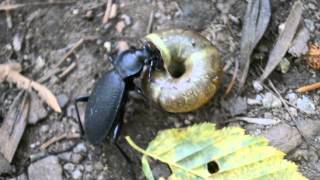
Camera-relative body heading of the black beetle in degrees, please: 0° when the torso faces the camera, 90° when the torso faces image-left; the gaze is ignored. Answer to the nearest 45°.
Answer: approximately 225°

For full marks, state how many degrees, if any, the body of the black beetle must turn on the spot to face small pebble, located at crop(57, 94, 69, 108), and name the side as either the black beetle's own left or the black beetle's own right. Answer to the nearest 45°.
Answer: approximately 135° to the black beetle's own left

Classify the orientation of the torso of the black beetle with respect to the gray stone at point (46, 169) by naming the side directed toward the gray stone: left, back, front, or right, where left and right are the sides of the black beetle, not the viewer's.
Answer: back

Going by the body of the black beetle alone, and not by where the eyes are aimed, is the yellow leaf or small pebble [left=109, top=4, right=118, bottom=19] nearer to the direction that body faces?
the small pebble

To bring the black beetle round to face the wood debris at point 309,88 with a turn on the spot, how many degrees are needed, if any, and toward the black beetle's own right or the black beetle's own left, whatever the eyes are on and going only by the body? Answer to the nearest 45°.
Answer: approximately 45° to the black beetle's own right

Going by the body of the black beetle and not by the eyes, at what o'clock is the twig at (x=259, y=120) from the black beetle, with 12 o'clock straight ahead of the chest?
The twig is roughly at 2 o'clock from the black beetle.

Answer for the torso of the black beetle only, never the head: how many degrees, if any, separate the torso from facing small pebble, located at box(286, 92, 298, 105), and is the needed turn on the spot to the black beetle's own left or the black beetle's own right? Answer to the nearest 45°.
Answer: approximately 45° to the black beetle's own right

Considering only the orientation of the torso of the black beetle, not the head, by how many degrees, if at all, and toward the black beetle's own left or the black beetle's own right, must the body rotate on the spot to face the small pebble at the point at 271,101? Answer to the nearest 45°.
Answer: approximately 45° to the black beetle's own right

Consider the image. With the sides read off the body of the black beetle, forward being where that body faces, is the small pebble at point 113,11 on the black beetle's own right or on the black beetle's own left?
on the black beetle's own left

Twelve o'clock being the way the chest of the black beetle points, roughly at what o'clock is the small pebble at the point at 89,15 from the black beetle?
The small pebble is roughly at 10 o'clock from the black beetle.

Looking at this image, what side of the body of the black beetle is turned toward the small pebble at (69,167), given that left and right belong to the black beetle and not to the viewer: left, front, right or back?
back

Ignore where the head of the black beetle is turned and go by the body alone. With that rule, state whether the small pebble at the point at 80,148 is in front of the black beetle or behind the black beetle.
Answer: behind

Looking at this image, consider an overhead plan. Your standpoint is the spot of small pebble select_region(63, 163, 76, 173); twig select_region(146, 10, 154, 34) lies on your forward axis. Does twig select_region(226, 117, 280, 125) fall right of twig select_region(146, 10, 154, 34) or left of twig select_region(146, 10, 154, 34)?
right

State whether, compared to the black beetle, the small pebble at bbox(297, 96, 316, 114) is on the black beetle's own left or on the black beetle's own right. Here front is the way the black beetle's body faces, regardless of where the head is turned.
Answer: on the black beetle's own right

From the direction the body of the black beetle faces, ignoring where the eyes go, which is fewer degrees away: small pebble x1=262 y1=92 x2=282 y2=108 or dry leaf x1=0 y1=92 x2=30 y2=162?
the small pebble
